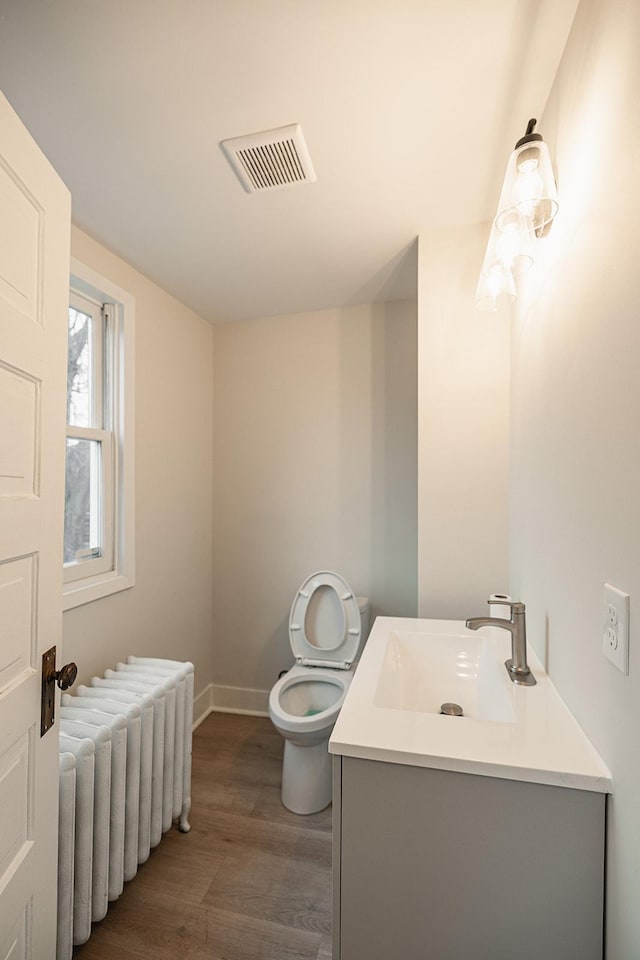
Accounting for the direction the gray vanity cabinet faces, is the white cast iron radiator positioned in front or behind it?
in front

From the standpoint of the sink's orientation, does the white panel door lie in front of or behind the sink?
in front

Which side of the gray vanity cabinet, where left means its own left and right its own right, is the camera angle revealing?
left

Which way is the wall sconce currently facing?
to the viewer's left

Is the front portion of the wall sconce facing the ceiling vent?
yes

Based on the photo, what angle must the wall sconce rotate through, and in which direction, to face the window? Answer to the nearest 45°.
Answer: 0° — it already faces it

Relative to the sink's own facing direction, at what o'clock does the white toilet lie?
The white toilet is roughly at 2 o'clock from the sink.

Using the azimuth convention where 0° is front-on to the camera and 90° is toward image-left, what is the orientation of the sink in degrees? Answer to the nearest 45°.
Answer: approximately 90°

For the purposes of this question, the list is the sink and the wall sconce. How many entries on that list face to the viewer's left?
2
